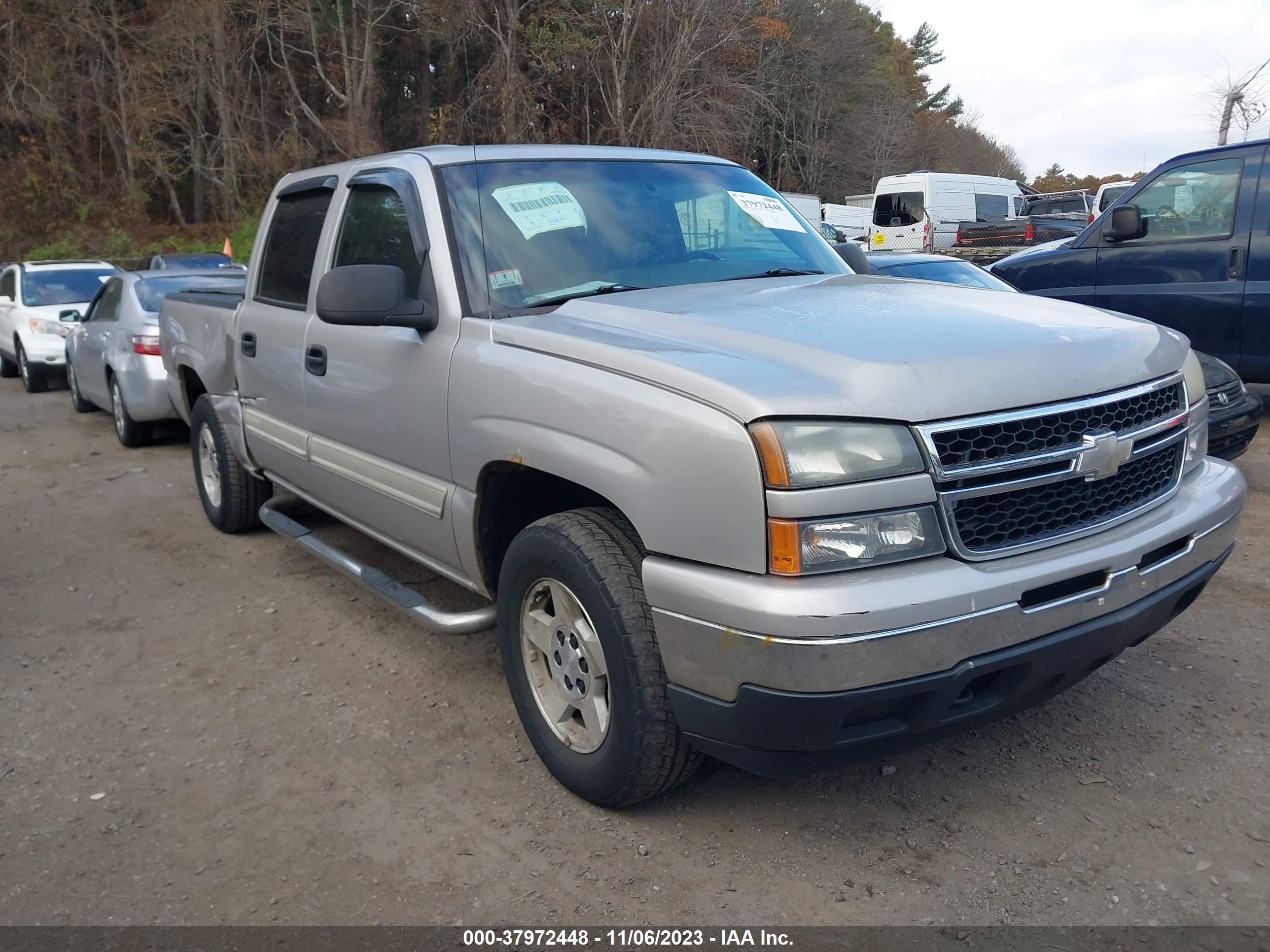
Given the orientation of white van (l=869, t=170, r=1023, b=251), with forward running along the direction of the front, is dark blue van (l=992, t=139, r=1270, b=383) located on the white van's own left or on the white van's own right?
on the white van's own right

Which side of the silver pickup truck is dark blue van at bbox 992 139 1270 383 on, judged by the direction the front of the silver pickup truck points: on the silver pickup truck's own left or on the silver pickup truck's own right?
on the silver pickup truck's own left

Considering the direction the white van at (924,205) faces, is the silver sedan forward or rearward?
rearward

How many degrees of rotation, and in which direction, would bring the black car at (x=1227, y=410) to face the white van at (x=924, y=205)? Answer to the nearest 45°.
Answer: approximately 135° to its left

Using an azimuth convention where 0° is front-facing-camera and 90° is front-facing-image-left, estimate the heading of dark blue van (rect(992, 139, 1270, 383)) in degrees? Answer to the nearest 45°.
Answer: approximately 90°

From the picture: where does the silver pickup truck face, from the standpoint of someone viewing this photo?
facing the viewer and to the right of the viewer

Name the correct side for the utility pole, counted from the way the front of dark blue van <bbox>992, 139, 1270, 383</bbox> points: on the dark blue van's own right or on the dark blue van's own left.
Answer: on the dark blue van's own right

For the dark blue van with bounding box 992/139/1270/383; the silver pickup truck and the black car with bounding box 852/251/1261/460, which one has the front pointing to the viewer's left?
the dark blue van

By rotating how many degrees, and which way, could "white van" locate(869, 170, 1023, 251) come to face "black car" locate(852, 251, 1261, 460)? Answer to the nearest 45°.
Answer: approximately 135° to its right

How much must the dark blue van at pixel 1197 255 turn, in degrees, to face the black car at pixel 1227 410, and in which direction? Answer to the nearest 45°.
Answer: approximately 90° to its left

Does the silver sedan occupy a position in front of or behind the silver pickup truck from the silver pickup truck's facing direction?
behind

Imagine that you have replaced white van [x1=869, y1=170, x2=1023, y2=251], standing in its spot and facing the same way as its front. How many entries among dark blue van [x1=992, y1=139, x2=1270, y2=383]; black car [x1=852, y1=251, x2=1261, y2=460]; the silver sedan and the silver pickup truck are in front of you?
0

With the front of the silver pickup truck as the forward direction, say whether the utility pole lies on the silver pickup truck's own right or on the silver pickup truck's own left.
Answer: on the silver pickup truck's own left

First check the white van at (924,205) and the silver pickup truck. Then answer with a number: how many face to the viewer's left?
0

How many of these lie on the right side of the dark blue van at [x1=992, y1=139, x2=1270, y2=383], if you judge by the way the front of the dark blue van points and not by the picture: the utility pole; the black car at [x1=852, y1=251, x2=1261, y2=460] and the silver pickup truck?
1

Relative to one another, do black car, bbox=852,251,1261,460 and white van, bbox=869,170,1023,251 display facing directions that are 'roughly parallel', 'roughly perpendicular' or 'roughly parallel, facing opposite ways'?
roughly perpendicular

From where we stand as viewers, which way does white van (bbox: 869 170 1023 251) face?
facing away from the viewer and to the right of the viewer

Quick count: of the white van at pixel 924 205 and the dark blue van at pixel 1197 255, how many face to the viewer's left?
1
